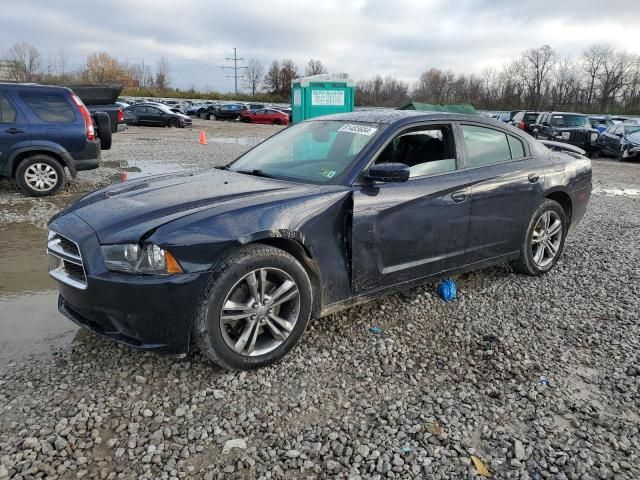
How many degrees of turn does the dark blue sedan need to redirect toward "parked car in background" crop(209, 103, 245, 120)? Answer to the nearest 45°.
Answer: approximately 135° to its right

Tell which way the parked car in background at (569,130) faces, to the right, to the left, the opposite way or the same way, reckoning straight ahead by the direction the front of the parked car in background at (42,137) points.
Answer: to the left

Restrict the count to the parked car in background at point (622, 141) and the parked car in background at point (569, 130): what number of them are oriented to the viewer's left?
0

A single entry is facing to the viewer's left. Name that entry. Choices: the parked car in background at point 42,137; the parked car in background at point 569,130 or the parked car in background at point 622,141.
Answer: the parked car in background at point 42,137

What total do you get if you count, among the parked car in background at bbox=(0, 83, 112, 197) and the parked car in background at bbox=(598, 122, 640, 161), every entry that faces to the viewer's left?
1

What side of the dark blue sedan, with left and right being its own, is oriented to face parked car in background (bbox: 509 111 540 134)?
back

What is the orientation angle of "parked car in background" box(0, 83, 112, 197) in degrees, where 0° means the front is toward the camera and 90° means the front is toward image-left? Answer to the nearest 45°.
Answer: approximately 90°

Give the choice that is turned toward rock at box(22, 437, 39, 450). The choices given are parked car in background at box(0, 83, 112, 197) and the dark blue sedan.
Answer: the dark blue sedan

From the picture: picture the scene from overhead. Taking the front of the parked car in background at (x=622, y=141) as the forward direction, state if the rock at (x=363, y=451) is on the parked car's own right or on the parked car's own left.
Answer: on the parked car's own right

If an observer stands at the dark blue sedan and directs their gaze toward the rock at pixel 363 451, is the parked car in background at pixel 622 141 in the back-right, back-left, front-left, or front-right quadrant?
back-left

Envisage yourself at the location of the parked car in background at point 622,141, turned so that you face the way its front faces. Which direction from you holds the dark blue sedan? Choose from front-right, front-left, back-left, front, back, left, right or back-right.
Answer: front-right

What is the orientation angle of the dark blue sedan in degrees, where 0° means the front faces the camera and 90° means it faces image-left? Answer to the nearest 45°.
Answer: approximately 45°

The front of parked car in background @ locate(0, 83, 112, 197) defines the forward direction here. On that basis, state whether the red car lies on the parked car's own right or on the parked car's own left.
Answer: on the parked car's own right

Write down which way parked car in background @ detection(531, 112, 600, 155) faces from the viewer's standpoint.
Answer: facing the viewer and to the right of the viewer

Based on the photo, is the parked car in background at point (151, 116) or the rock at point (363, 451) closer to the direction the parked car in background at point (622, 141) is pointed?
the rock
